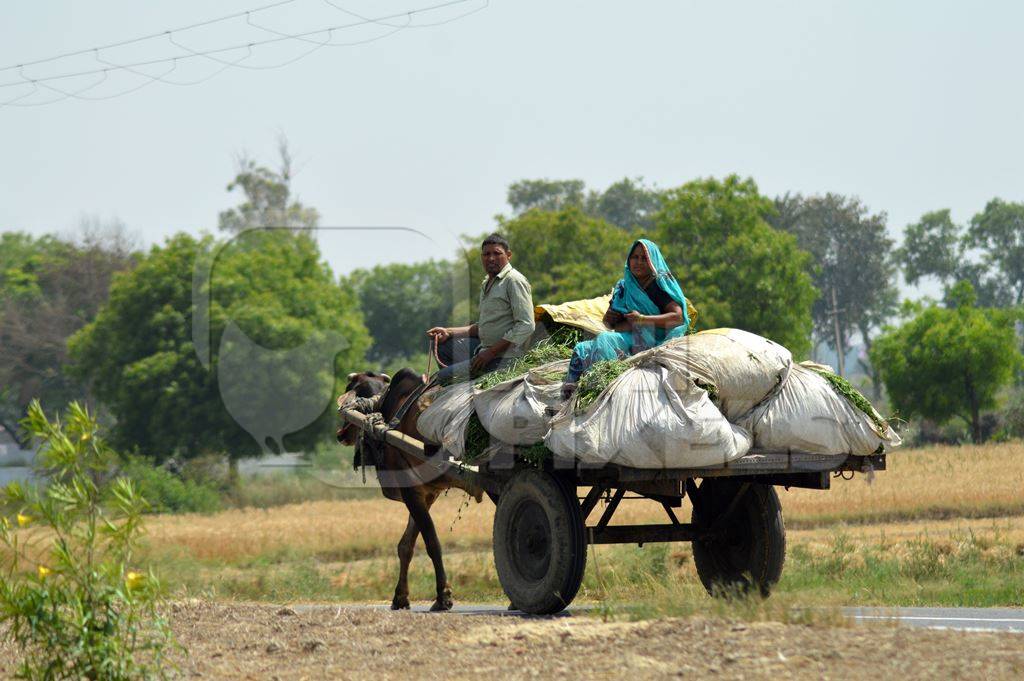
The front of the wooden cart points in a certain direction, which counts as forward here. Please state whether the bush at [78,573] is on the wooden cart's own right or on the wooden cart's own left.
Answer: on the wooden cart's own left

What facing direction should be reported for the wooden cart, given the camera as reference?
facing away from the viewer and to the left of the viewer

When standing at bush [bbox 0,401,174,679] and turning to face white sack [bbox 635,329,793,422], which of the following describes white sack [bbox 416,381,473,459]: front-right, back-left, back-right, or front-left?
front-left

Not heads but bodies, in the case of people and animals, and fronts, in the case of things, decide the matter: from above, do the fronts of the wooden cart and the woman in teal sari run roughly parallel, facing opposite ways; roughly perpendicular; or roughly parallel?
roughly perpendicular

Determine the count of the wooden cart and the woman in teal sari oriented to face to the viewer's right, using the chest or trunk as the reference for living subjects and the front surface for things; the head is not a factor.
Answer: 0

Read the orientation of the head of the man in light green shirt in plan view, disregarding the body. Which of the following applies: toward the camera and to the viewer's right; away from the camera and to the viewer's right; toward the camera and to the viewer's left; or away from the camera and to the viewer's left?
toward the camera and to the viewer's left

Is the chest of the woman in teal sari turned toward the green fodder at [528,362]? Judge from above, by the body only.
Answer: no

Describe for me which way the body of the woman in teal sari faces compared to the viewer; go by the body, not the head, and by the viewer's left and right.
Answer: facing the viewer and to the left of the viewer

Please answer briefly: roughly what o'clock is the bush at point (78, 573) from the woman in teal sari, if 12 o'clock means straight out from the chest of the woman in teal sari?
The bush is roughly at 12 o'clock from the woman in teal sari.

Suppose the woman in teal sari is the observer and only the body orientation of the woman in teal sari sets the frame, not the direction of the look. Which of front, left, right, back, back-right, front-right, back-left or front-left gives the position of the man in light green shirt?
right

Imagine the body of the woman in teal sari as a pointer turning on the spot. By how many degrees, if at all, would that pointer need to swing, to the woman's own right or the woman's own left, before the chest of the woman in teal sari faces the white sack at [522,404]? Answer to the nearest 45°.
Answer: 0° — they already face it
